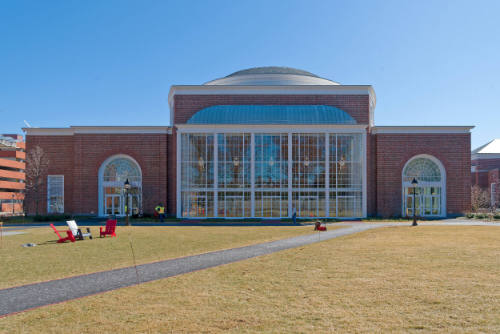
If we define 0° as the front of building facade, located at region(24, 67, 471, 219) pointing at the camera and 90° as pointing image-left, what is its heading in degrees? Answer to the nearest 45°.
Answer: approximately 0°

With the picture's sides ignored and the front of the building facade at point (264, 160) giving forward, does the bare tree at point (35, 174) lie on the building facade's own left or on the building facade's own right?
on the building facade's own right
